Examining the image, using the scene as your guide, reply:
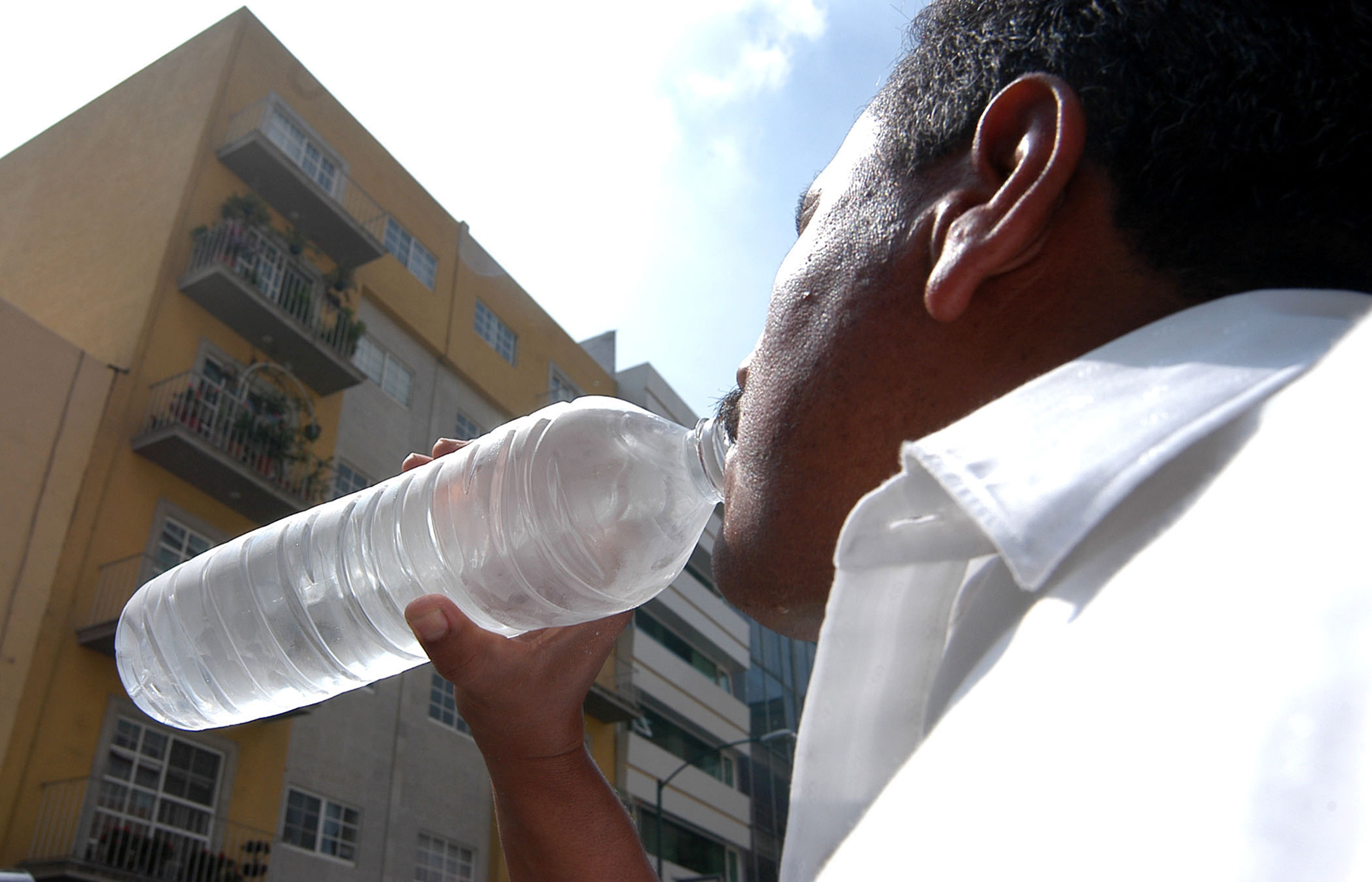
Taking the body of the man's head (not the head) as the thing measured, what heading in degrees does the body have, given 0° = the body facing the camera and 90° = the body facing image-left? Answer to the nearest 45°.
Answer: approximately 135°

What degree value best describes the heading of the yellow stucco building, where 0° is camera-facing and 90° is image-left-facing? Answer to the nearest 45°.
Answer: approximately 315°

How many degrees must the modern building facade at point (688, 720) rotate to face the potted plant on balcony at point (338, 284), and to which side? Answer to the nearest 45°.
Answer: approximately 90° to its right

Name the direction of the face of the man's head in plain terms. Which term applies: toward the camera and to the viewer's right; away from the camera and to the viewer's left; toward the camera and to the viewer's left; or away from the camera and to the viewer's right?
away from the camera and to the viewer's left

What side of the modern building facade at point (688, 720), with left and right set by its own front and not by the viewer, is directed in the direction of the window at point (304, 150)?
right

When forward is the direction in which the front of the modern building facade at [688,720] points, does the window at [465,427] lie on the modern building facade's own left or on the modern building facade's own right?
on the modern building facade's own right

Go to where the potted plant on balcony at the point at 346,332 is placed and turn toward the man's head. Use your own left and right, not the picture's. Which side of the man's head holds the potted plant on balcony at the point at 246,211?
right
